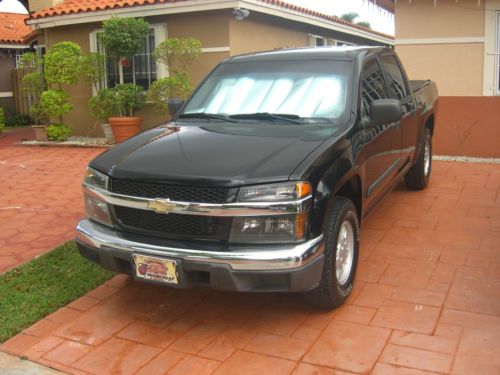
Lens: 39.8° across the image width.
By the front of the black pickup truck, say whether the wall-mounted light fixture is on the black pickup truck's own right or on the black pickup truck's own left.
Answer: on the black pickup truck's own right

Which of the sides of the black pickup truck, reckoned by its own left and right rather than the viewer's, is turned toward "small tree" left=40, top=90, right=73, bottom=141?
right

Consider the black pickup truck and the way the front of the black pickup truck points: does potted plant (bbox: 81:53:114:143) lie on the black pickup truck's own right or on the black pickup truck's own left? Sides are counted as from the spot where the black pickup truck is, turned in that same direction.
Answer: on the black pickup truck's own right

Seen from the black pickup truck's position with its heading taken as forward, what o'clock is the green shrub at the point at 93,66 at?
The green shrub is roughly at 4 o'clock from the black pickup truck.

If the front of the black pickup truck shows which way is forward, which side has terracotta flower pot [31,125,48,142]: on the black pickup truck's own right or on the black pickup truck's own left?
on the black pickup truck's own right

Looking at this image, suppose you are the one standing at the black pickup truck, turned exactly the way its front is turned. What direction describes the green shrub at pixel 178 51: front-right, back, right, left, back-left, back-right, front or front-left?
back-right

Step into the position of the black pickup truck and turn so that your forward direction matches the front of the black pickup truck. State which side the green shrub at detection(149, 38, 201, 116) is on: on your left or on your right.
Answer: on your right

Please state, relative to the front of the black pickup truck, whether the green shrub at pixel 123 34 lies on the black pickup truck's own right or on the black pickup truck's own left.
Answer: on the black pickup truck's own right

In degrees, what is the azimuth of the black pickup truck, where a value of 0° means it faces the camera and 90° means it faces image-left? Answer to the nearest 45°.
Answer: approximately 45°

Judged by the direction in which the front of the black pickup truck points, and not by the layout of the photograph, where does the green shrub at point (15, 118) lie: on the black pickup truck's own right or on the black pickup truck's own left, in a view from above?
on the black pickup truck's own right

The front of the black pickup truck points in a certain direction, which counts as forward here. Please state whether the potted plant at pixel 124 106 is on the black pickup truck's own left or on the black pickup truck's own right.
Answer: on the black pickup truck's own right

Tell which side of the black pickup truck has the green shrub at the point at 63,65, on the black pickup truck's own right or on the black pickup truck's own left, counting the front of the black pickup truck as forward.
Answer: on the black pickup truck's own right

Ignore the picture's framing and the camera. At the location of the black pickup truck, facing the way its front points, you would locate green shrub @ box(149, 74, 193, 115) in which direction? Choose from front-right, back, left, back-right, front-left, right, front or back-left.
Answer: back-right
